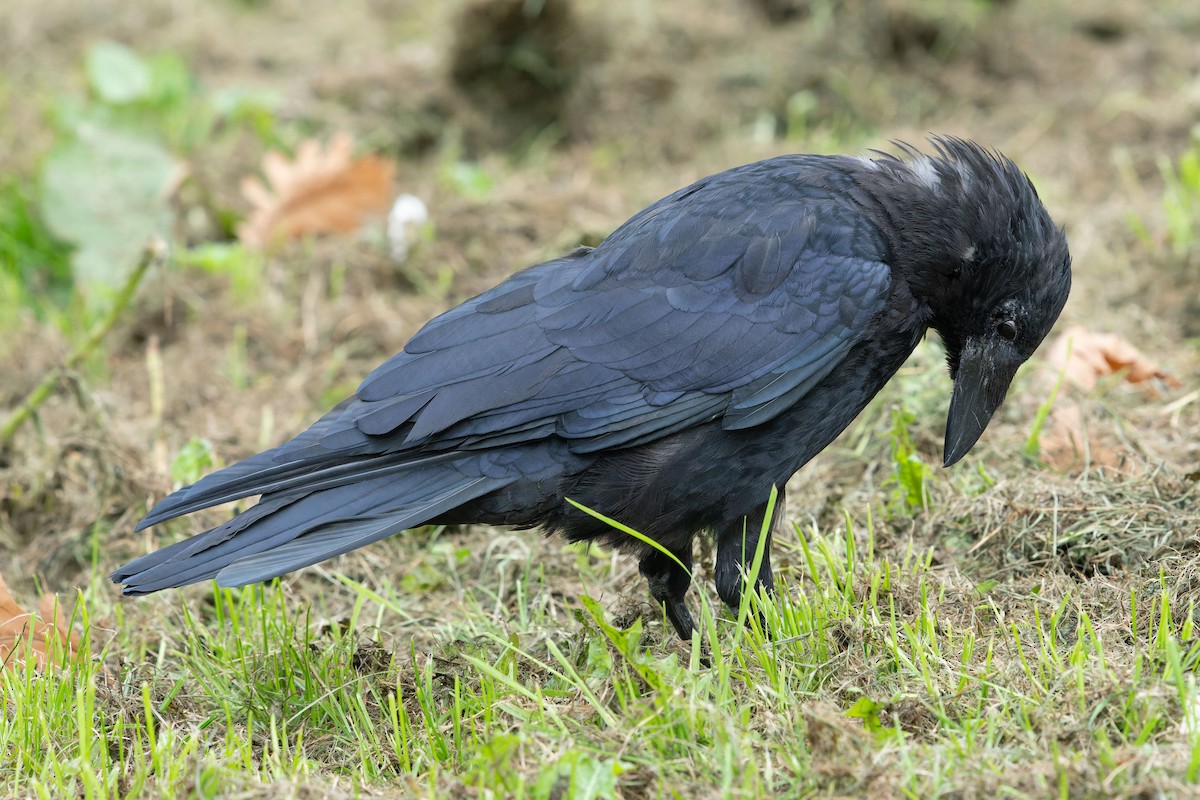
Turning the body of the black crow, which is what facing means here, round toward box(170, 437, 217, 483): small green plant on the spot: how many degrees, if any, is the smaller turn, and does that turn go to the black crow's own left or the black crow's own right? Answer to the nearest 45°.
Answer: approximately 135° to the black crow's own left

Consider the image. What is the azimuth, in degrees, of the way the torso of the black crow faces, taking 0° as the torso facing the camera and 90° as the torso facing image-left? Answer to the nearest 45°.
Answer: approximately 270°

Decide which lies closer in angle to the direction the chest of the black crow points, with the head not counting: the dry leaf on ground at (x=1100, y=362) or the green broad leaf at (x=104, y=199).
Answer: the dry leaf on ground

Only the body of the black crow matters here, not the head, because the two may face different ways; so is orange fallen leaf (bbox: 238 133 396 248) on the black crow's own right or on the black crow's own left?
on the black crow's own left

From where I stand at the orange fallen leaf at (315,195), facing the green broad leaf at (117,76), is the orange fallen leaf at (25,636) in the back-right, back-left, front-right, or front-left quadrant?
back-left

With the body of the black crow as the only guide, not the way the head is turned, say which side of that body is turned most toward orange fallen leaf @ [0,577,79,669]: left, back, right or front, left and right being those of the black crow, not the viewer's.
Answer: back

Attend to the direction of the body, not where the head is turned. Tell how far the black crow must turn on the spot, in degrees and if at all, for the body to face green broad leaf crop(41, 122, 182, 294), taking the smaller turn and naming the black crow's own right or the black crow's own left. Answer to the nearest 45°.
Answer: approximately 135° to the black crow's own left

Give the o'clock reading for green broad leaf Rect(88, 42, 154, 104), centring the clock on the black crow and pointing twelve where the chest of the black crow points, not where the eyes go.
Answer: The green broad leaf is roughly at 8 o'clock from the black crow.
